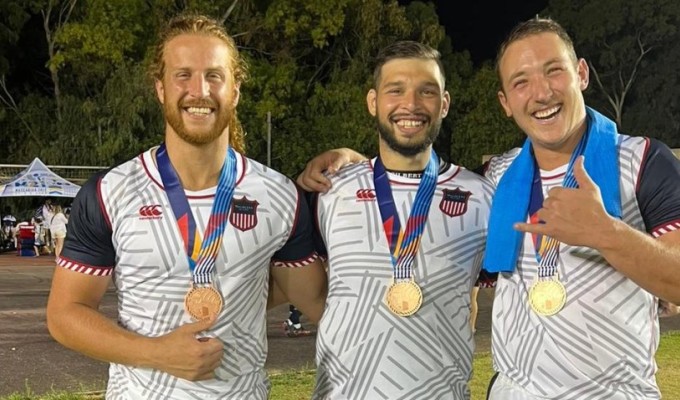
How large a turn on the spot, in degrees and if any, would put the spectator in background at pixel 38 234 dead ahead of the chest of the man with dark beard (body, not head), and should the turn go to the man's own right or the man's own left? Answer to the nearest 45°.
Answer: approximately 135° to the man's own right

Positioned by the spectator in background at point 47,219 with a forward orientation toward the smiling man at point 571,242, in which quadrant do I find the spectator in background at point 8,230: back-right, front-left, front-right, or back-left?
back-right

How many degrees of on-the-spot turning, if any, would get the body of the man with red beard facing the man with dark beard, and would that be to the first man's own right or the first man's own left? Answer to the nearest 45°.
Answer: approximately 90° to the first man's own left

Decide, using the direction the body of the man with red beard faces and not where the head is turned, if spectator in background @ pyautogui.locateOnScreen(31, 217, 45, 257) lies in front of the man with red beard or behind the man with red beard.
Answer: behind

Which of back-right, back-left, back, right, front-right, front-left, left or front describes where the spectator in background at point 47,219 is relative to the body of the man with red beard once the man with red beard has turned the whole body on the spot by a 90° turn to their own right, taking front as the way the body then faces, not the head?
right

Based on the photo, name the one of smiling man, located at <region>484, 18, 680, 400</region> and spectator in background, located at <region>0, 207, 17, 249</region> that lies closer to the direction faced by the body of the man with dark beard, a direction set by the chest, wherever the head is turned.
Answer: the smiling man

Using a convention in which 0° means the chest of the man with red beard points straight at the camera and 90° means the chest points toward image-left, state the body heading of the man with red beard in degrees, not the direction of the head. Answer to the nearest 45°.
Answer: approximately 0°

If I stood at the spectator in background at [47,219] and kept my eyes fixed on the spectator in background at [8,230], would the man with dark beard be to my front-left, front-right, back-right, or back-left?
back-left

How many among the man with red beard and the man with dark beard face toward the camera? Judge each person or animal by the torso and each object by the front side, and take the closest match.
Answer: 2

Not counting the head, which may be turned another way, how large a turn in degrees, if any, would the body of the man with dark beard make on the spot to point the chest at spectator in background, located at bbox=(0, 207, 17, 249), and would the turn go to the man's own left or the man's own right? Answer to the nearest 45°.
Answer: approximately 135° to the man's own right
